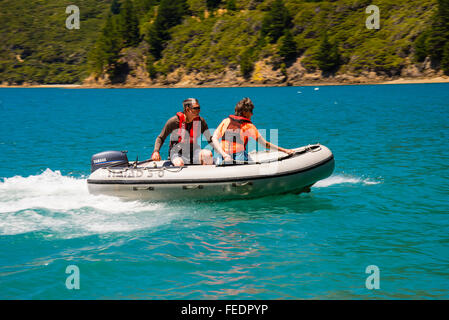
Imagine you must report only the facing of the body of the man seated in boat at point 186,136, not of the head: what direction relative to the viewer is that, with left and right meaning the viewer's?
facing the viewer and to the right of the viewer

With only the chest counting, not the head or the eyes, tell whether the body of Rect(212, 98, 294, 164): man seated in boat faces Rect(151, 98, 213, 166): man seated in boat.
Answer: no

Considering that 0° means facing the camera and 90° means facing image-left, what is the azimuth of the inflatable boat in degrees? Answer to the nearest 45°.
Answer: approximately 270°
